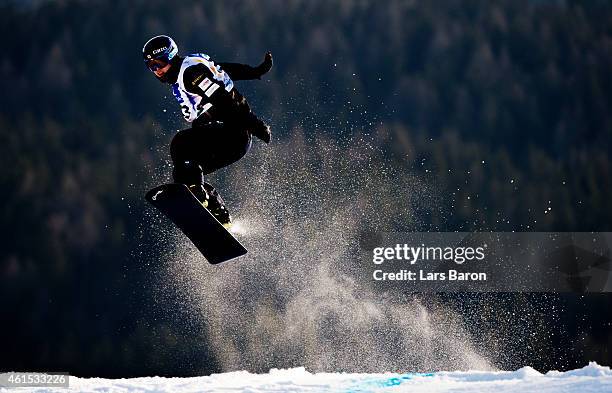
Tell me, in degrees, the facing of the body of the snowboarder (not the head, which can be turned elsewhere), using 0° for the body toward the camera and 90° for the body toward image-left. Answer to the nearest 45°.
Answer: approximately 90°
